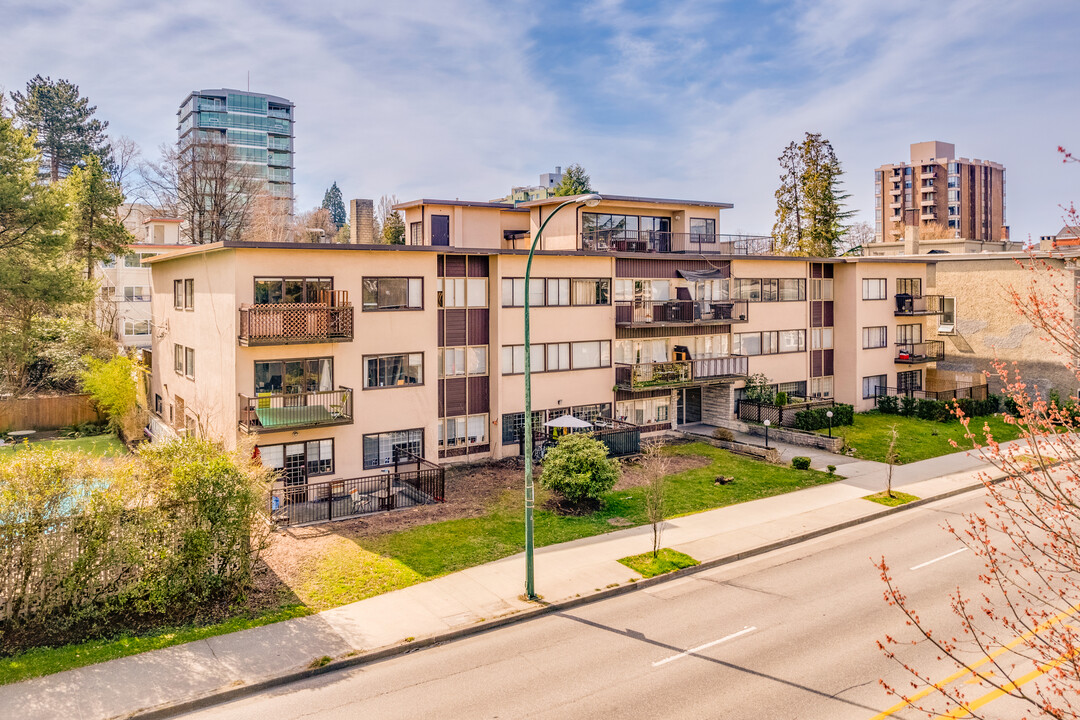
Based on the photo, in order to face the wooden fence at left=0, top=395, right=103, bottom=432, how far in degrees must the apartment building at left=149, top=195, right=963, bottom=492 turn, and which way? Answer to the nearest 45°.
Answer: approximately 135° to its right

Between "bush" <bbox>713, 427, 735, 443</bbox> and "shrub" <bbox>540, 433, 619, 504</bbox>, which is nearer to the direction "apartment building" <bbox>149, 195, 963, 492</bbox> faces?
the shrub

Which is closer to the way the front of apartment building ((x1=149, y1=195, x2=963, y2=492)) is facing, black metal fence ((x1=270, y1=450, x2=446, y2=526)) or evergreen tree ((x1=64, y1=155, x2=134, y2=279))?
the black metal fence

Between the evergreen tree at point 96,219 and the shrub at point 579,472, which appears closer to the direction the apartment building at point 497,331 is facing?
the shrub

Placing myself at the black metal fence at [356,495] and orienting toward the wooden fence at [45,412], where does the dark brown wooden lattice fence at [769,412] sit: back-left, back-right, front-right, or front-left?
back-right

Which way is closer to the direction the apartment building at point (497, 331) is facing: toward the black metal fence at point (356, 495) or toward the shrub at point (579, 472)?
the shrub

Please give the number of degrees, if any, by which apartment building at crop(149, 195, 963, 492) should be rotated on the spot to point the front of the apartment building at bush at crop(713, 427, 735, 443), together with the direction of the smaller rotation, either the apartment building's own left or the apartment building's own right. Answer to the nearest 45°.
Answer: approximately 45° to the apartment building's own left

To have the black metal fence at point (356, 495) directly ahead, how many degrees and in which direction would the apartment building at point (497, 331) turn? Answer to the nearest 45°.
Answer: approximately 90° to its right

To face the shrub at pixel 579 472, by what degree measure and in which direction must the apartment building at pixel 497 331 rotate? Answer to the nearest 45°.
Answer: approximately 45° to its right

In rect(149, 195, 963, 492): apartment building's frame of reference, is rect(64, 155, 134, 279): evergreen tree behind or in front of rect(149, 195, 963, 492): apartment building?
behind

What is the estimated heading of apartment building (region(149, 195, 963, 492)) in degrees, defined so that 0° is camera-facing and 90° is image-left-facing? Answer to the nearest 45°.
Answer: approximately 315°
